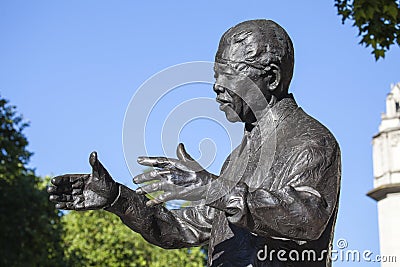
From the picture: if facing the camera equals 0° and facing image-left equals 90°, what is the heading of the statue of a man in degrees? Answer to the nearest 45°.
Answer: approximately 90°
